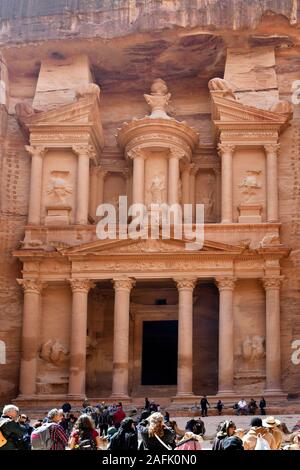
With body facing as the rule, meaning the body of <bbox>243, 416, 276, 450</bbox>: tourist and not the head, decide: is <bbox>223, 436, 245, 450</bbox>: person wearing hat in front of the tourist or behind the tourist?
behind

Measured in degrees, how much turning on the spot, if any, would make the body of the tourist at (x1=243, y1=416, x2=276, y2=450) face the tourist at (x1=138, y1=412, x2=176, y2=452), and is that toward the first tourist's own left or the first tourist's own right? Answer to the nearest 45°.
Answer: approximately 135° to the first tourist's own left

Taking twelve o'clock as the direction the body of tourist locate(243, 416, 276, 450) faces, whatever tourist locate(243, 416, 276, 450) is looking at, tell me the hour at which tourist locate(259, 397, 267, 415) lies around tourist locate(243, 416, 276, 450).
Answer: tourist locate(259, 397, 267, 415) is roughly at 12 o'clock from tourist locate(243, 416, 276, 450).

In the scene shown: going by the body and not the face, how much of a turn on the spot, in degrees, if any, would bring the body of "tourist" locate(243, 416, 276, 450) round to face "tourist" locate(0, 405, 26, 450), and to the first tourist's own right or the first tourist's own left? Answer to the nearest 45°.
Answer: approximately 90° to the first tourist's own left

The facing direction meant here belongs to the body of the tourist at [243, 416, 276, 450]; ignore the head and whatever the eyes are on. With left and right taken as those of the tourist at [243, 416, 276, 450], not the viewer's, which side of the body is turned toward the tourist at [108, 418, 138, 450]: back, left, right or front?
left

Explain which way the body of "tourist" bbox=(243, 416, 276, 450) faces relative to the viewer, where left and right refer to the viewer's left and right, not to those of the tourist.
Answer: facing away from the viewer

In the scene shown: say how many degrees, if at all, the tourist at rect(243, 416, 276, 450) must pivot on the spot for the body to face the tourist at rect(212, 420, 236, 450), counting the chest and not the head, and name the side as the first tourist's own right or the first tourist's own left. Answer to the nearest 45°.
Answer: approximately 135° to the first tourist's own left
